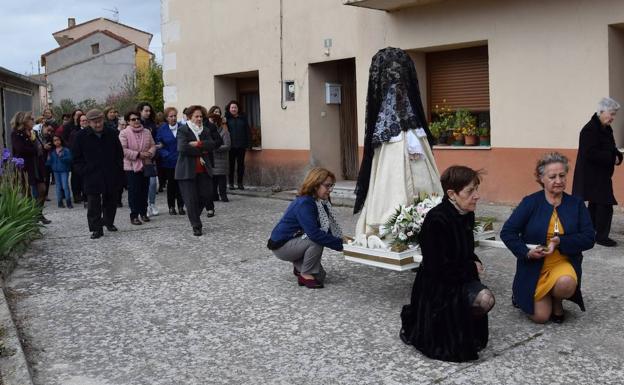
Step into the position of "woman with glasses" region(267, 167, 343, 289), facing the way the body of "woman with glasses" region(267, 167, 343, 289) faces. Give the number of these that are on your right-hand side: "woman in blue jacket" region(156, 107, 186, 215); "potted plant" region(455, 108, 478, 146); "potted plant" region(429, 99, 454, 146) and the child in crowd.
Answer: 0

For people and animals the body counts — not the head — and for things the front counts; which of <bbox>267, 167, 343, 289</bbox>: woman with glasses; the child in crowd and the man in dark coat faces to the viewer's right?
the woman with glasses

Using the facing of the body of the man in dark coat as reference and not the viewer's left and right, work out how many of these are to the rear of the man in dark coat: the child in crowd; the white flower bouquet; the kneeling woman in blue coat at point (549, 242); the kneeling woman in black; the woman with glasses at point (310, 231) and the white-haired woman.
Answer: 1

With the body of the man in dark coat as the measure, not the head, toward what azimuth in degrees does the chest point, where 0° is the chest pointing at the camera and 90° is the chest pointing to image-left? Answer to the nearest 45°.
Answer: approximately 0°

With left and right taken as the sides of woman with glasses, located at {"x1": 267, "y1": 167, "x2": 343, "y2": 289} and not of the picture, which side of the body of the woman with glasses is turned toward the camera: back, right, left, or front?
right

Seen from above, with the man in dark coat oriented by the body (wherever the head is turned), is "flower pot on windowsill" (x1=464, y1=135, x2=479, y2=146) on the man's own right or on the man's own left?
on the man's own left

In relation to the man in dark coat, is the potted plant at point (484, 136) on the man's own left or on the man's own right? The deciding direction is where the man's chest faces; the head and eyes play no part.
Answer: on the man's own left

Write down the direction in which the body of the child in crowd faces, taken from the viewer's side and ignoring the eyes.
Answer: toward the camera

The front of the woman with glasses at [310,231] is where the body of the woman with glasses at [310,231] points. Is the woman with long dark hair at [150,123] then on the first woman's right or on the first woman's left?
on the first woman's left

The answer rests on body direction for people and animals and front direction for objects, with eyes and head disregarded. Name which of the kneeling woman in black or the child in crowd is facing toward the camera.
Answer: the child in crowd

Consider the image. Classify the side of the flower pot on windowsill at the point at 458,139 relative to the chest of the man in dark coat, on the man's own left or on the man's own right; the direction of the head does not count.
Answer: on the man's own left

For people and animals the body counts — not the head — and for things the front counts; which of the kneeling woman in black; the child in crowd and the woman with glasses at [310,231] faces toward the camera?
the child in crowd
